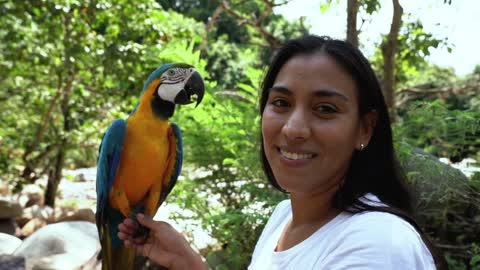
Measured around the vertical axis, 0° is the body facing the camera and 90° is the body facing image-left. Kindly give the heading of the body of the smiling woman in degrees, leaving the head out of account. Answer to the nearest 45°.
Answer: approximately 45°

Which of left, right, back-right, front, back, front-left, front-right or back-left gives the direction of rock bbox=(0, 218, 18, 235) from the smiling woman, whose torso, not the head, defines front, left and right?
right

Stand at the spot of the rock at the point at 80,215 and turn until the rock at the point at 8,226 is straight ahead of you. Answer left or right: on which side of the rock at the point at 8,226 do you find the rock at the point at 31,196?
right

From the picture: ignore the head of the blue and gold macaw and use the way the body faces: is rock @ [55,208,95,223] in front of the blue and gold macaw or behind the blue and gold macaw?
behind

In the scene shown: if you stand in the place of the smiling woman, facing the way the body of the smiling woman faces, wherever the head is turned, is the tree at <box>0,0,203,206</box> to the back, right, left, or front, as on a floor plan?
right

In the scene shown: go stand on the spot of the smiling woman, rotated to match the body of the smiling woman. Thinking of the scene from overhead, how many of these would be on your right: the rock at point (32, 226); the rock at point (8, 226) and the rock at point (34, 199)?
3

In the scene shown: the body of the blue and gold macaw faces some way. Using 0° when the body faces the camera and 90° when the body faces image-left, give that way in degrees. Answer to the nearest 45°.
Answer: approximately 315°

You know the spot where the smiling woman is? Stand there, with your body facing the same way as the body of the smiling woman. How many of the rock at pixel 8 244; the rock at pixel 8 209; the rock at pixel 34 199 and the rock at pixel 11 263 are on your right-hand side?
4

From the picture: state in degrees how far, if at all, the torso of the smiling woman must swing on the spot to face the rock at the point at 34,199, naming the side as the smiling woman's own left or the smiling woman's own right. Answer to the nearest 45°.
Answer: approximately 90° to the smiling woman's own right

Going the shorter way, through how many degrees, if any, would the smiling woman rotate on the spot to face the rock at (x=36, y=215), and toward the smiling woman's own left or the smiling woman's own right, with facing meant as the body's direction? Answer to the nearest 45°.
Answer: approximately 90° to the smiling woman's own right
